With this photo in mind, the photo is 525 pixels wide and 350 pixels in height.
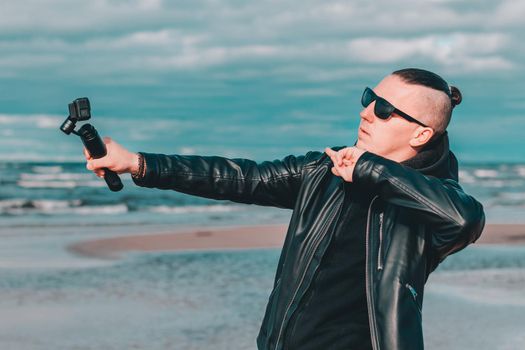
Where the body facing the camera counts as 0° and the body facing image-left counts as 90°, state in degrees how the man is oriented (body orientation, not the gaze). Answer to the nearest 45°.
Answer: approximately 45°
